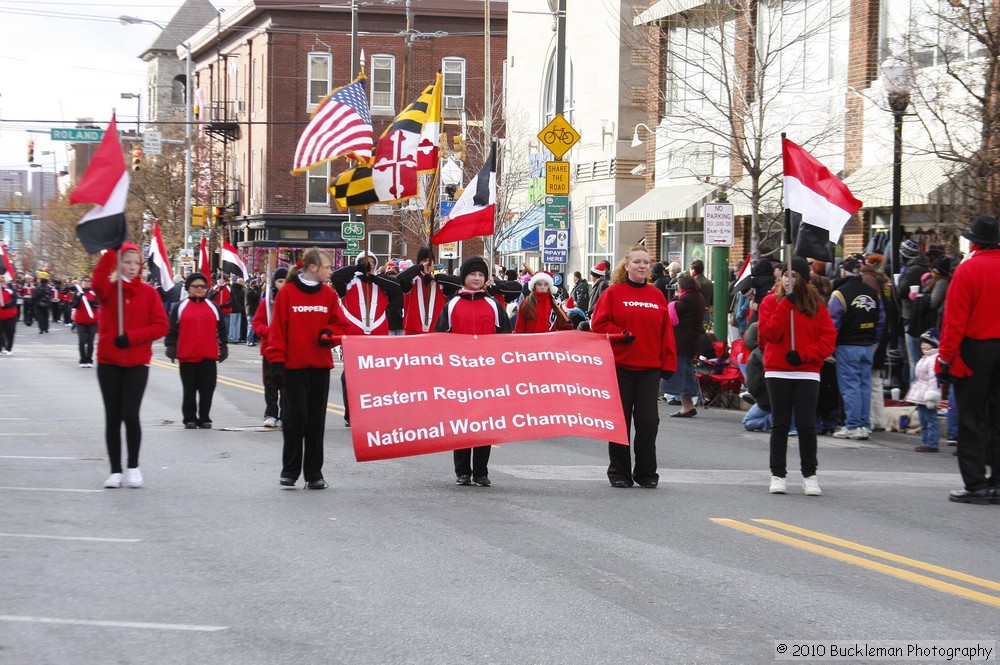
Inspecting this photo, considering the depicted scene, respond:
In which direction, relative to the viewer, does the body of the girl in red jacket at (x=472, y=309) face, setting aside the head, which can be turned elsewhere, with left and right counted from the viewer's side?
facing the viewer

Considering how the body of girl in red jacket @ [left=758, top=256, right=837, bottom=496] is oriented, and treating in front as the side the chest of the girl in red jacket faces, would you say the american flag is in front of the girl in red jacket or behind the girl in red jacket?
behind

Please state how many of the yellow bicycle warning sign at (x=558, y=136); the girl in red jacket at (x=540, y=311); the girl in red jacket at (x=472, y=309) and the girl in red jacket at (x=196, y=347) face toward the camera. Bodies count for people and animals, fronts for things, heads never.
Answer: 4

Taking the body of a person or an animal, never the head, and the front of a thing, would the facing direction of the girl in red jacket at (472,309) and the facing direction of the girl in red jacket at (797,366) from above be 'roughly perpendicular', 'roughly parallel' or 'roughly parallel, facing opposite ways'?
roughly parallel

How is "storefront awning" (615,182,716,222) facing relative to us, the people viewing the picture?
facing the viewer and to the left of the viewer

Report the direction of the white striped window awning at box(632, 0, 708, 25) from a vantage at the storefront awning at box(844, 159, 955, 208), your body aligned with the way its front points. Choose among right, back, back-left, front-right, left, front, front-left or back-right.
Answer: right

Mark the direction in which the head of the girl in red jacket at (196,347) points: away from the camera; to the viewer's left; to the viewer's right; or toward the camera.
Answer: toward the camera

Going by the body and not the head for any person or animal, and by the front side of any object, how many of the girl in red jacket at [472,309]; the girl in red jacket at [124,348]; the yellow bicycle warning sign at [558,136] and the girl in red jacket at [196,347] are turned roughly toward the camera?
4

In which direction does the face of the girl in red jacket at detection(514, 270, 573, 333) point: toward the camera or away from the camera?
toward the camera

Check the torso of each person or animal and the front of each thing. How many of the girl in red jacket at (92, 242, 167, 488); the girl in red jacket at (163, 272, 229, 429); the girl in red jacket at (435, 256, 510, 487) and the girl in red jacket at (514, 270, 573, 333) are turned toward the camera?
4

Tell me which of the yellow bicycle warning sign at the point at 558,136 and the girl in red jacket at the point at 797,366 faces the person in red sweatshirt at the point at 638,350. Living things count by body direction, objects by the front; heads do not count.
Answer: the yellow bicycle warning sign

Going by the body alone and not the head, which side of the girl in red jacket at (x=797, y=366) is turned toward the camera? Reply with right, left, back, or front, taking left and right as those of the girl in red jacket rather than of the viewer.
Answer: front

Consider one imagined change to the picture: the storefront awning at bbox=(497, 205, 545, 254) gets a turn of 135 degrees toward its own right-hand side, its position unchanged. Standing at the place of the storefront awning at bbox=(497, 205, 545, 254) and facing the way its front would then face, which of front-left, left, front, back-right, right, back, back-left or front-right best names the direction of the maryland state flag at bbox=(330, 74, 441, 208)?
back

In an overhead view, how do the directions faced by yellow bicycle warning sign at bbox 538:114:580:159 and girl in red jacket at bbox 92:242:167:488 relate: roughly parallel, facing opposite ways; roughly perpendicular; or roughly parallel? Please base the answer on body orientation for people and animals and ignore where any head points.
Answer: roughly parallel

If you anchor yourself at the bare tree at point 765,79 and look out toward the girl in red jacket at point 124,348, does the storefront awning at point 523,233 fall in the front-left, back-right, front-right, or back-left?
back-right

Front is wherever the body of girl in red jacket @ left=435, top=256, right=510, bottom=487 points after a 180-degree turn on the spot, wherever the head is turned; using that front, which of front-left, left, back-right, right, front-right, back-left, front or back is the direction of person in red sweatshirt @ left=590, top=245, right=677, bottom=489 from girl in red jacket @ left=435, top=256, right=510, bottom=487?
right

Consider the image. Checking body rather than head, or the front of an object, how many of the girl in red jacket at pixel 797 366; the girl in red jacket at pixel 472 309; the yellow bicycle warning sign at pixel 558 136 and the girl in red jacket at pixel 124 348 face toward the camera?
4

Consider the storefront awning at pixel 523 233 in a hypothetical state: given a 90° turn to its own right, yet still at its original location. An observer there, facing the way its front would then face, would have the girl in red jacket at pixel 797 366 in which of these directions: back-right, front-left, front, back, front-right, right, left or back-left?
back-left

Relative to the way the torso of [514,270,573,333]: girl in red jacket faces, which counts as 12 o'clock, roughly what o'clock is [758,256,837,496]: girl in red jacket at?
[758,256,837,496]: girl in red jacket is roughly at 11 o'clock from [514,270,573,333]: girl in red jacket.

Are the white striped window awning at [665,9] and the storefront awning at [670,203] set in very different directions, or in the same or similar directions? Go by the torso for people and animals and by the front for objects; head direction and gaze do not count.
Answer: same or similar directions
